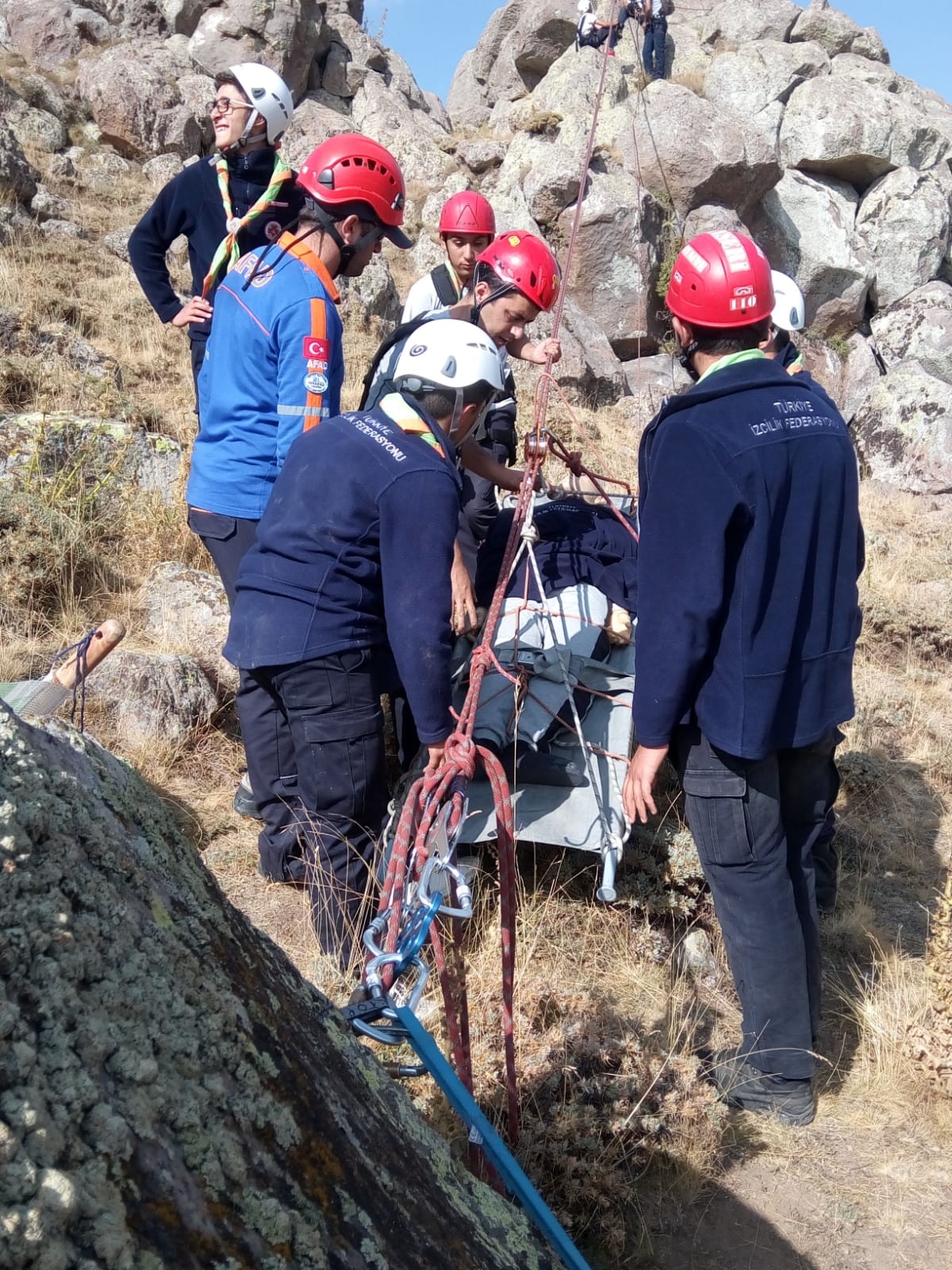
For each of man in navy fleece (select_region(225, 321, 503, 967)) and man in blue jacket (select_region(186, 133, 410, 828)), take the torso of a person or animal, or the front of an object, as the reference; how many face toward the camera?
0

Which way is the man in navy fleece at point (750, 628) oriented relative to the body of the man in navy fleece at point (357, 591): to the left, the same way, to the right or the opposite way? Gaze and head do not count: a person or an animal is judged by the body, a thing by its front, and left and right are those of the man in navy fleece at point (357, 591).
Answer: to the left

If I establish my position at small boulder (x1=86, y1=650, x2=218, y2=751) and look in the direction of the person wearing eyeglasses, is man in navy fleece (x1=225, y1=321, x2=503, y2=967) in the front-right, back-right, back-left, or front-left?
back-right

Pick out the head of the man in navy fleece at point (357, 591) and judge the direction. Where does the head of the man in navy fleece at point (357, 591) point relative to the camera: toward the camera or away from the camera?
away from the camera

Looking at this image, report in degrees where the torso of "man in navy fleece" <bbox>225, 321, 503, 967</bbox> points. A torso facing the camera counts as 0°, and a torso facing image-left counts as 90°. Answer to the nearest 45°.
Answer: approximately 225°

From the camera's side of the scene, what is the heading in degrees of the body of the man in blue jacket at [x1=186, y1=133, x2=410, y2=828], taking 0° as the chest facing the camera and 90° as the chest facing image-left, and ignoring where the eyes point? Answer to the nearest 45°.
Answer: approximately 225°

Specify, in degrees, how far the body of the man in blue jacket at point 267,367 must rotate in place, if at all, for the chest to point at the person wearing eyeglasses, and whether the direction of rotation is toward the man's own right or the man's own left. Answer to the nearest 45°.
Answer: approximately 45° to the man's own left

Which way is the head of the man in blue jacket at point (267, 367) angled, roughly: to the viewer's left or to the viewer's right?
to the viewer's right

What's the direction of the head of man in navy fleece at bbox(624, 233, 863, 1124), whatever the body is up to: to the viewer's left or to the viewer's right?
to the viewer's left

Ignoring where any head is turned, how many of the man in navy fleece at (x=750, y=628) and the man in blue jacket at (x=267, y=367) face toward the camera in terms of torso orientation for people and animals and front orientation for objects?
0

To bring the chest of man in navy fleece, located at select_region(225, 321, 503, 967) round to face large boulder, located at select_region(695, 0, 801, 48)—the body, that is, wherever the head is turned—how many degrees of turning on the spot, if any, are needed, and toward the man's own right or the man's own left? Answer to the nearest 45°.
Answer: approximately 45° to the man's own left

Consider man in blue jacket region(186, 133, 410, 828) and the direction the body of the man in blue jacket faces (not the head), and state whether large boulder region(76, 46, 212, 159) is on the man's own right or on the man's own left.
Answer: on the man's own left

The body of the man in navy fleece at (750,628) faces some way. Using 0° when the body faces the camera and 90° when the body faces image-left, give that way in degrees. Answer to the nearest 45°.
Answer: approximately 135°
